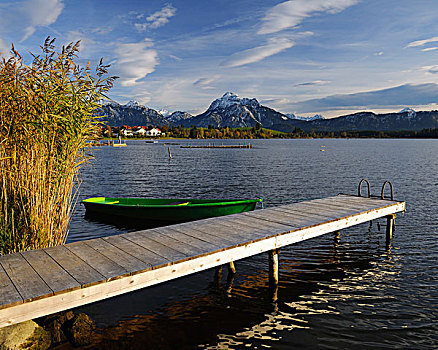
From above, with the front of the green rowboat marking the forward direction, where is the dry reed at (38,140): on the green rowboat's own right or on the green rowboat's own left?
on the green rowboat's own right

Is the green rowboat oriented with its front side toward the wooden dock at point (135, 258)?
no

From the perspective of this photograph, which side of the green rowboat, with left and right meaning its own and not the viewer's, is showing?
right
